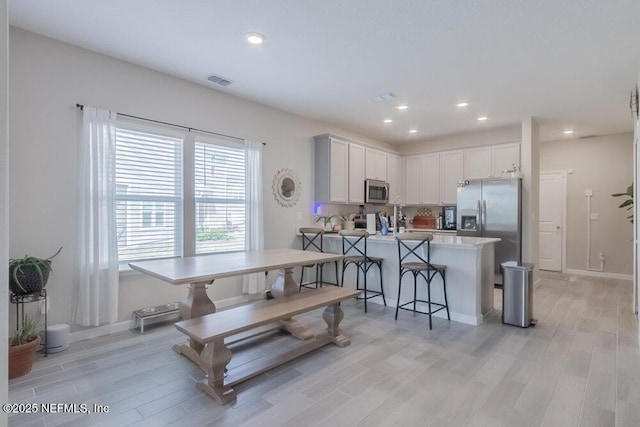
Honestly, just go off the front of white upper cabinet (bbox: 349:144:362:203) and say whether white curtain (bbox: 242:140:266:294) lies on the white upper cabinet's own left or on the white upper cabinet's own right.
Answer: on the white upper cabinet's own right

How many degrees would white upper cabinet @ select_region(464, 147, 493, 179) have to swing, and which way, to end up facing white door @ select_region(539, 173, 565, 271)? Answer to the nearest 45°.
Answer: approximately 135° to its left

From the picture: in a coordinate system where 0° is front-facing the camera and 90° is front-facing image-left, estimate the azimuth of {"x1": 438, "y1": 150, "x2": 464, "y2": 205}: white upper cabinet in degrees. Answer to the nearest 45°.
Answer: approximately 0°

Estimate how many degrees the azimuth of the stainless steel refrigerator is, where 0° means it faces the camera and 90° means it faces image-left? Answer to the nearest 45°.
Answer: approximately 0°

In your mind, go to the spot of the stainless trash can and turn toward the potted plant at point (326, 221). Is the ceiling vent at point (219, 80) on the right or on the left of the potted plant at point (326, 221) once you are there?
left

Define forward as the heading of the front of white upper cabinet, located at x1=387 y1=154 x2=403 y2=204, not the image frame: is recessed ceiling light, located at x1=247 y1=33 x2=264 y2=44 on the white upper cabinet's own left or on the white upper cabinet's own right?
on the white upper cabinet's own right

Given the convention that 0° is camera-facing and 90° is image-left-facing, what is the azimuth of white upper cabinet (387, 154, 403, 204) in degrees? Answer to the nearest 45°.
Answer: approximately 315°

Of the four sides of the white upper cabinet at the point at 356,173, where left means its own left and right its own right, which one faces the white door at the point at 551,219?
left
